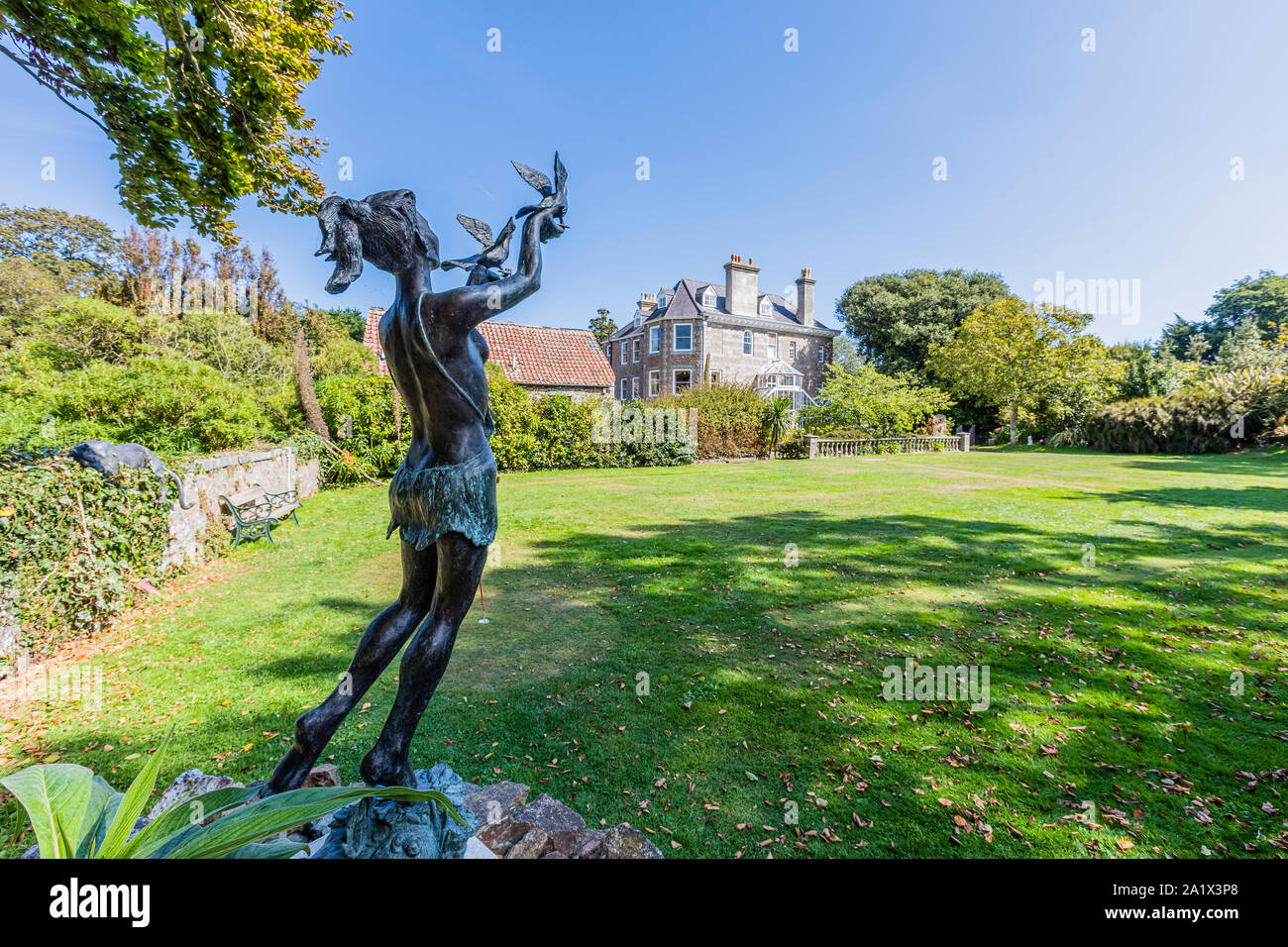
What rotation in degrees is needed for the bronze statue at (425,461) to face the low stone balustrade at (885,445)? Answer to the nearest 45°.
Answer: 0° — it already faces it

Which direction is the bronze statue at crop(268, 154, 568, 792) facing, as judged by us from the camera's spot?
facing away from the viewer and to the right of the viewer

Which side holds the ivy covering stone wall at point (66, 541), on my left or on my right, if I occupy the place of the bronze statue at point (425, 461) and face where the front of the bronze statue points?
on my left

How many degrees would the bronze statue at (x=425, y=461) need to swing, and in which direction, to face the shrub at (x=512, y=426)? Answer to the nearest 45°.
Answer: approximately 45° to its left

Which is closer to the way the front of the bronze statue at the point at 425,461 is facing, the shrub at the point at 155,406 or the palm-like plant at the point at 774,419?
the palm-like plant

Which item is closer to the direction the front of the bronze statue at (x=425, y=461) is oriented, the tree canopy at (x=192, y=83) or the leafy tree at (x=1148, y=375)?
the leafy tree

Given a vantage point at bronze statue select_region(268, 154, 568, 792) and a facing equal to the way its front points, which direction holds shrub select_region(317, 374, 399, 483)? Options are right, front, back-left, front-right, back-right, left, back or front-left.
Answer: front-left
